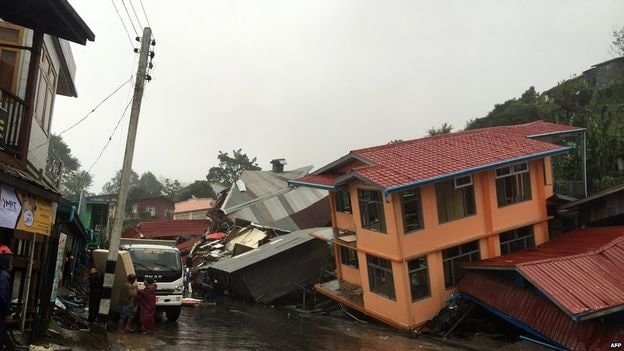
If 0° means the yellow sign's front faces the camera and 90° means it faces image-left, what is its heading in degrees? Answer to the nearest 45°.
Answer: approximately 315°

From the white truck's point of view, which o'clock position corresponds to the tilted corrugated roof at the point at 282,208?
The tilted corrugated roof is roughly at 7 o'clock from the white truck.

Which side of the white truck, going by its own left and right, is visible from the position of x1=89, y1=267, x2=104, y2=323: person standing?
right
